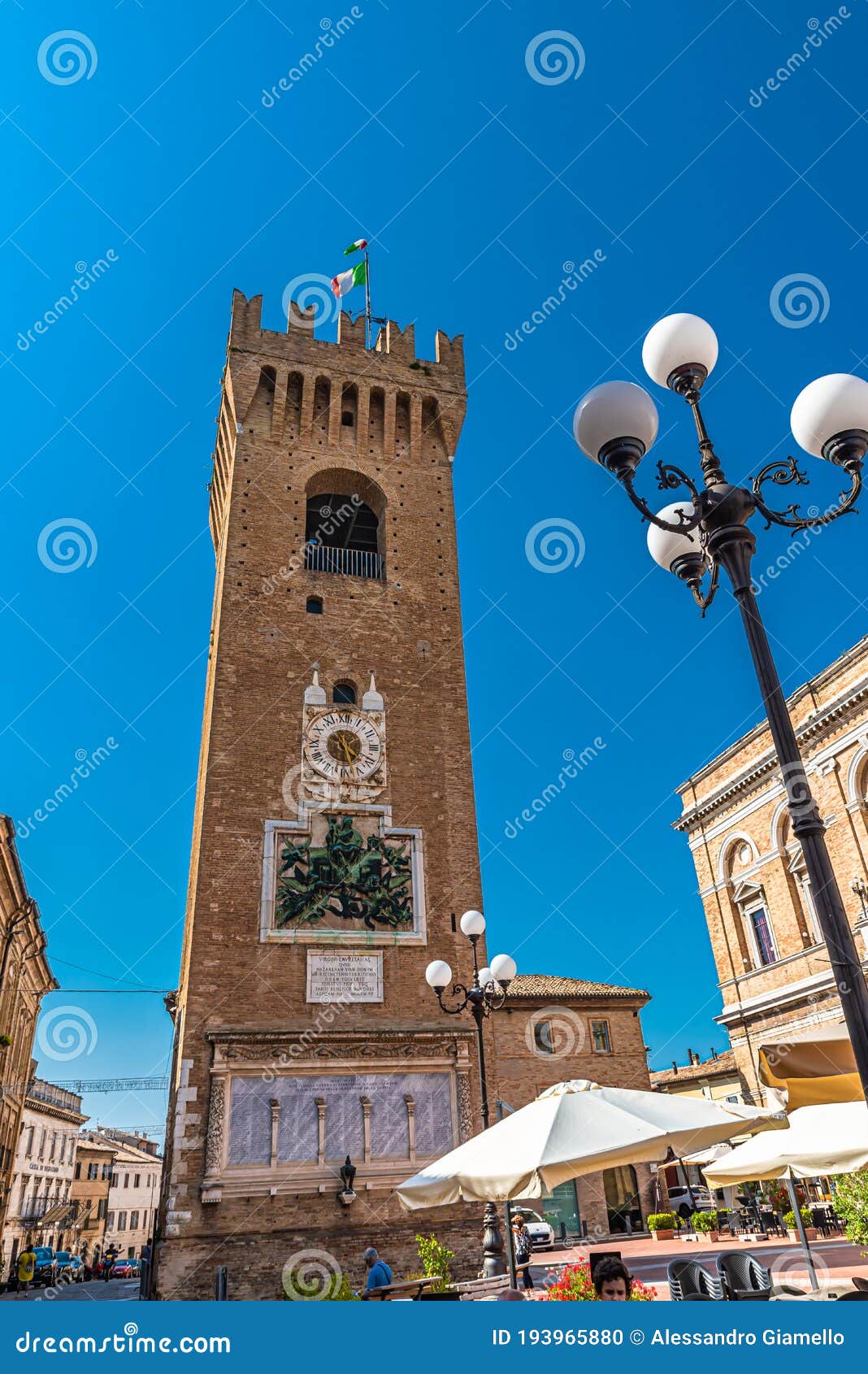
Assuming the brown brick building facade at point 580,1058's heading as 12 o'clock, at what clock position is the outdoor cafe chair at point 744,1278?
The outdoor cafe chair is roughly at 12 o'clock from the brown brick building facade.

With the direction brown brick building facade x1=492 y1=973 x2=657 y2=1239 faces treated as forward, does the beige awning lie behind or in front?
in front

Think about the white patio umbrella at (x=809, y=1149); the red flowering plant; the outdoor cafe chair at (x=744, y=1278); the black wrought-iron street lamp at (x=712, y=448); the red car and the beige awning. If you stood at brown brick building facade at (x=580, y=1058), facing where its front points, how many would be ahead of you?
5

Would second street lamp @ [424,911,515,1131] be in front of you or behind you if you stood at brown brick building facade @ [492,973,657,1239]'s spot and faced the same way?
in front

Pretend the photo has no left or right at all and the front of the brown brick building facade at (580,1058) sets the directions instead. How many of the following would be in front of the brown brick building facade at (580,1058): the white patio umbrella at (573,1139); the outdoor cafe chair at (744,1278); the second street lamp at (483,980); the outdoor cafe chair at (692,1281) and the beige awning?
5

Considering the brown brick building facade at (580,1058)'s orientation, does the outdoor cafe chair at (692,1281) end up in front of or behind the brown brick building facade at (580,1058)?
in front

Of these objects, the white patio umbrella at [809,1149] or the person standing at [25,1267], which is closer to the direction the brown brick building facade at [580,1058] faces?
the white patio umbrella

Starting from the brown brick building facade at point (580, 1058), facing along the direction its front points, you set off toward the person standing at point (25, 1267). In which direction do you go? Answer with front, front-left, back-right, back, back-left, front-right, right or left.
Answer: right

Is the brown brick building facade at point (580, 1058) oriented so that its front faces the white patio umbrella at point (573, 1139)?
yes

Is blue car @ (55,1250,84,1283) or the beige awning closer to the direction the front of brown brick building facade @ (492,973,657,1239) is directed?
the beige awning

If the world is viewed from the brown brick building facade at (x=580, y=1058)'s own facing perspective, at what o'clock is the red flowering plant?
The red flowering plant is roughly at 12 o'clock from the brown brick building facade.

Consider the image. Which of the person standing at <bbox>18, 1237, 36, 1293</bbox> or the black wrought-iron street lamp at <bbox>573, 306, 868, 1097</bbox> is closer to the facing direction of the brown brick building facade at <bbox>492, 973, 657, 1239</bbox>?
the black wrought-iron street lamp

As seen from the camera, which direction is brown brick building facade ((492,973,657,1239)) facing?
toward the camera

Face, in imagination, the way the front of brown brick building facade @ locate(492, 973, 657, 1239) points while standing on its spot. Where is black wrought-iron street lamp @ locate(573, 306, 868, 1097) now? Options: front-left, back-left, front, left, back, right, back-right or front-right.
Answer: front
